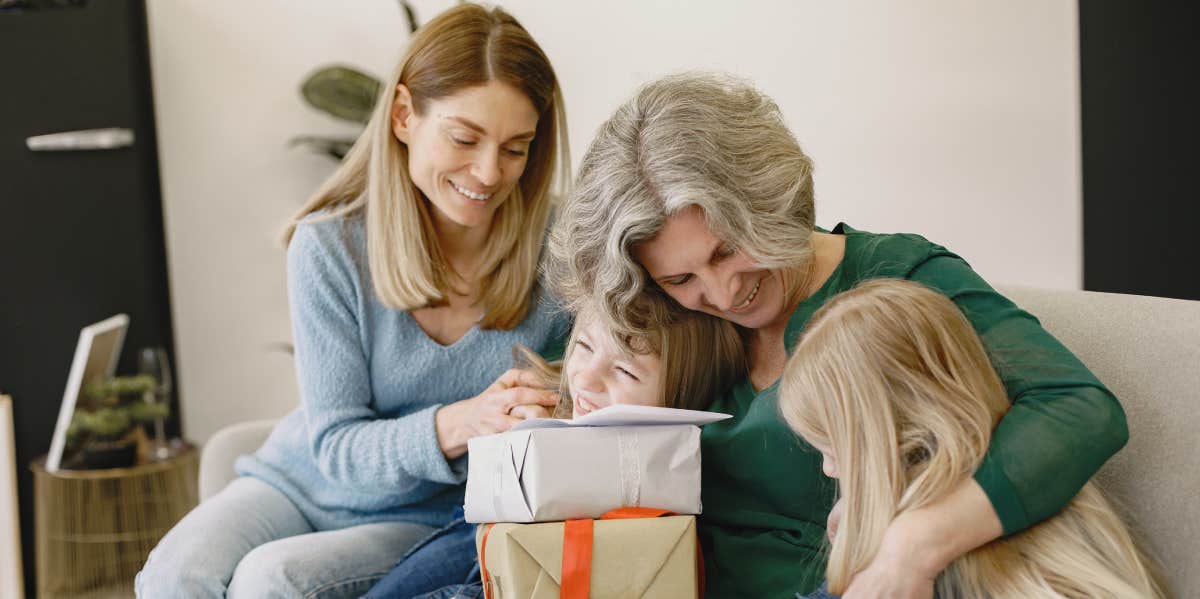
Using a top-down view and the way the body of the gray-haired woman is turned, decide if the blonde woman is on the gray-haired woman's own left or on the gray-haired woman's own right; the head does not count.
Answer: on the gray-haired woman's own right

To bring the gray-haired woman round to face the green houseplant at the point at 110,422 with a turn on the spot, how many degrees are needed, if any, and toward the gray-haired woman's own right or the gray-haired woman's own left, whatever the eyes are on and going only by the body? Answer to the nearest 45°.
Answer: approximately 135° to the gray-haired woman's own right

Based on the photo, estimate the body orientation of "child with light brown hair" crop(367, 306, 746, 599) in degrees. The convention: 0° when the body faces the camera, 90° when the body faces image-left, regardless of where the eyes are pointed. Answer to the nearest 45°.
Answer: approximately 45°

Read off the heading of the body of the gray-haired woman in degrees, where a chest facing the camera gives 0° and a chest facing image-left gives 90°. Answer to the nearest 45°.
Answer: approximately 0°

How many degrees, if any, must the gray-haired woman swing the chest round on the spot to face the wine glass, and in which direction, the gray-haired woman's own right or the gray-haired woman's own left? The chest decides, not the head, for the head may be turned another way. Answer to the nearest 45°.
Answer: approximately 135° to the gray-haired woman's own right

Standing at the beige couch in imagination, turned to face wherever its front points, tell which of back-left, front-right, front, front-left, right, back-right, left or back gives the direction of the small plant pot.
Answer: back-right

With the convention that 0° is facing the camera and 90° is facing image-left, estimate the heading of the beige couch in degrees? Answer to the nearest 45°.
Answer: approximately 0°

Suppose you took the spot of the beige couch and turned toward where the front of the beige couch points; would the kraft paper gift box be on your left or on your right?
on your right

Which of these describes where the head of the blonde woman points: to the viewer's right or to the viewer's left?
to the viewer's right

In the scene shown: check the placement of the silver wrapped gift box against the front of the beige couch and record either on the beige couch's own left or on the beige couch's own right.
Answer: on the beige couch's own right
